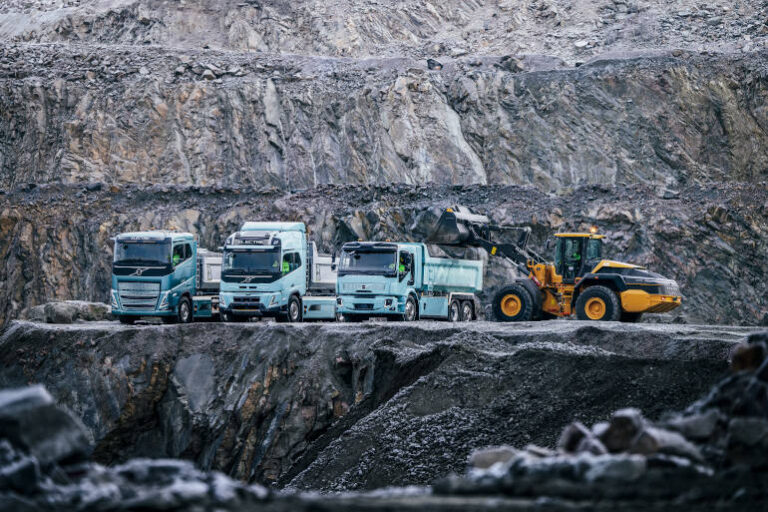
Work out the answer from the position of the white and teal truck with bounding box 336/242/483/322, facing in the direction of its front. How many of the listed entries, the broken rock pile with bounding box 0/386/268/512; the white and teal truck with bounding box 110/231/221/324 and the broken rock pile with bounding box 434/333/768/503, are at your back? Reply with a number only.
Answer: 0

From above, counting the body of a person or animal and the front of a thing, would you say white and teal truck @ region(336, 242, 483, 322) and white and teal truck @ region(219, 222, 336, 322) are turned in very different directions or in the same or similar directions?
same or similar directions

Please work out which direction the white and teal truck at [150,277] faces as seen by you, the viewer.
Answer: facing the viewer and to the left of the viewer

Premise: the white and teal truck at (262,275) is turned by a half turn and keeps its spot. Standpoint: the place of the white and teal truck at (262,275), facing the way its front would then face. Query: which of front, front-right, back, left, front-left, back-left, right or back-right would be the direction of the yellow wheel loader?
front-right

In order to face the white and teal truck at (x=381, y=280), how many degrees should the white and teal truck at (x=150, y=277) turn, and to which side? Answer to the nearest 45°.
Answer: approximately 135° to its left

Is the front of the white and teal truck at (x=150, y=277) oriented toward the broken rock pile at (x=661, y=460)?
no

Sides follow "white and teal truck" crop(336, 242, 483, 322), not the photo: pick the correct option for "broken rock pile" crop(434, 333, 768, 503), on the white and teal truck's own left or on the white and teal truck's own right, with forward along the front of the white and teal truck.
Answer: on the white and teal truck's own left

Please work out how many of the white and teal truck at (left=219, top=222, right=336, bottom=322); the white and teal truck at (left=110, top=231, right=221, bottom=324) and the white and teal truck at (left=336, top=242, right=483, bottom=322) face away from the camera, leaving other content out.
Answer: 0

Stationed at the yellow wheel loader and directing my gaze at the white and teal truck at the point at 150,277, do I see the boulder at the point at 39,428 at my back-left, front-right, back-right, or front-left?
front-left

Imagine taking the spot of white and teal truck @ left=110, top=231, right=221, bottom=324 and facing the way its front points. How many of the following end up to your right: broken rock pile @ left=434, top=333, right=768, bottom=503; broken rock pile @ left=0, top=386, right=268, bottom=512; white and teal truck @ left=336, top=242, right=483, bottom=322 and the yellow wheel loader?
0

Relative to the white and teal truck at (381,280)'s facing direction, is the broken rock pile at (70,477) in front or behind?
in front

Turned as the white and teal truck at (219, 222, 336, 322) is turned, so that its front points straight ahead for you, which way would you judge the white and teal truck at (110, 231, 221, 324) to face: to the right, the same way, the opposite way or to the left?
the same way

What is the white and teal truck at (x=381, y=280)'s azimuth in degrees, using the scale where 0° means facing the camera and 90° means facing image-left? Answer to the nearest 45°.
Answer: approximately 45°

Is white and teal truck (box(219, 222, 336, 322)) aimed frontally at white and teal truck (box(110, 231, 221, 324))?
no

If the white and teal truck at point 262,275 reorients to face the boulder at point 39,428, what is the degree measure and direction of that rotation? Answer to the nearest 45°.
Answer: approximately 45° to its left

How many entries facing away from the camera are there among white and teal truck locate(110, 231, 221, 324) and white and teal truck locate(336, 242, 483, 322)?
0

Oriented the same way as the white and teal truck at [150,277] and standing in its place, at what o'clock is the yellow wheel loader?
The yellow wheel loader is roughly at 8 o'clock from the white and teal truck.

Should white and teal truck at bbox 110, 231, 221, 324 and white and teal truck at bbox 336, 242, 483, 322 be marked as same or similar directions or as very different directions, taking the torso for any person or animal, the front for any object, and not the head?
same or similar directions

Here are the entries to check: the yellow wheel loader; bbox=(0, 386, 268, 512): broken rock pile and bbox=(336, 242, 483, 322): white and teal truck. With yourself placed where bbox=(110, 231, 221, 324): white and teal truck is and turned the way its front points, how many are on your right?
0
